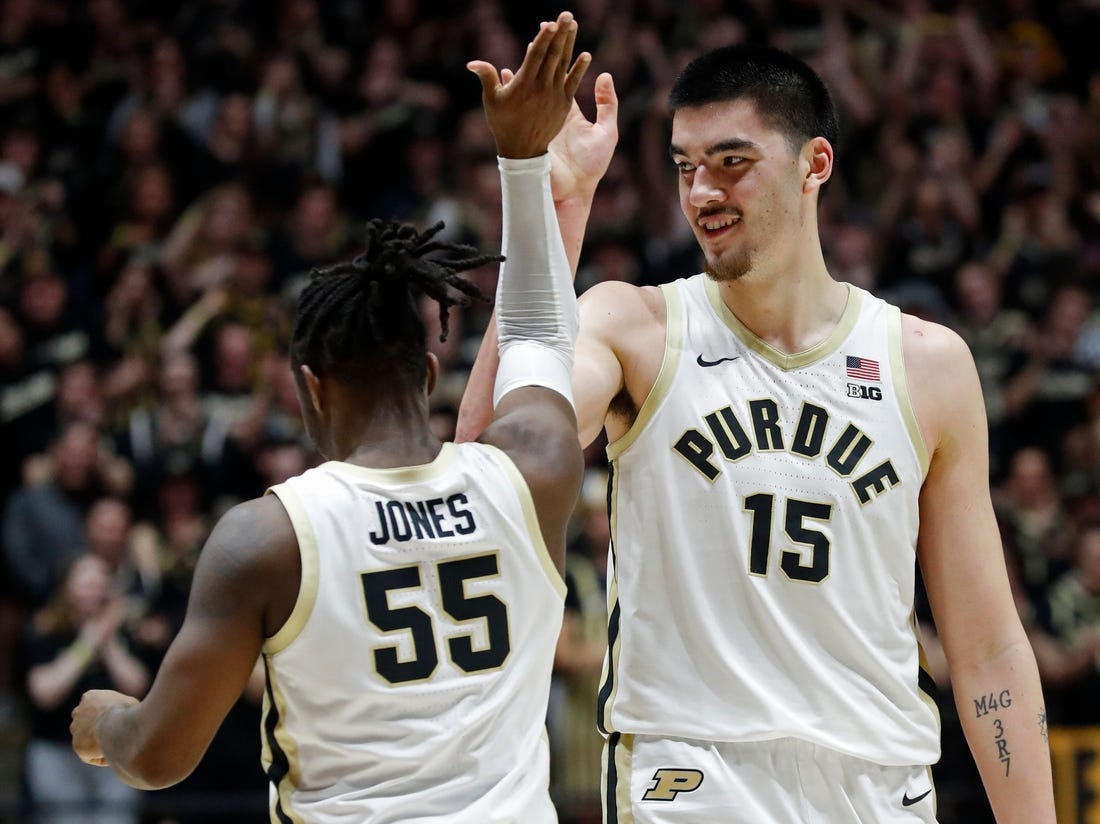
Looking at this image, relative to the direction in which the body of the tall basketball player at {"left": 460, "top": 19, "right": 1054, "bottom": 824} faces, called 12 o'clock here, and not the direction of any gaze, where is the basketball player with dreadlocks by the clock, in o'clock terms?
The basketball player with dreadlocks is roughly at 1 o'clock from the tall basketball player.

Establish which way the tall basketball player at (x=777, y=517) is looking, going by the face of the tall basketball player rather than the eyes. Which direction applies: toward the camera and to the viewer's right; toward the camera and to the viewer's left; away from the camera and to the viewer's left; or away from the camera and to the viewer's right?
toward the camera and to the viewer's left

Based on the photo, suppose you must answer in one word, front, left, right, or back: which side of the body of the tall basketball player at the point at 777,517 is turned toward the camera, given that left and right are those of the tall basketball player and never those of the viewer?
front
